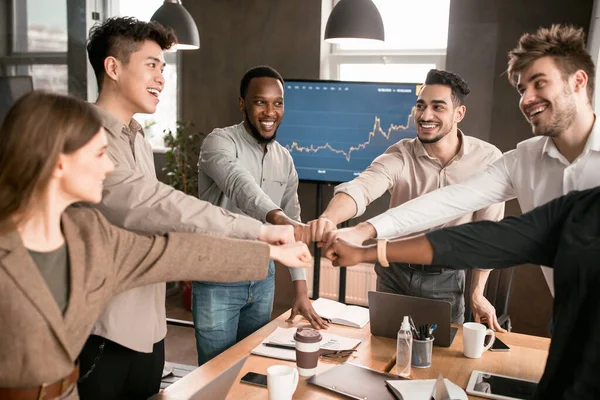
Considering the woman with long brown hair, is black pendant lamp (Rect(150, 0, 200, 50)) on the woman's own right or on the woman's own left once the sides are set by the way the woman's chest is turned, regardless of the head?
on the woman's own left

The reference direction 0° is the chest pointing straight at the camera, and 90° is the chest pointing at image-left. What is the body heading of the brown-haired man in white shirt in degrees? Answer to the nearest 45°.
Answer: approximately 45°

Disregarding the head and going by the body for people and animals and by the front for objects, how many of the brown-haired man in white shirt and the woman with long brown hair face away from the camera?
0

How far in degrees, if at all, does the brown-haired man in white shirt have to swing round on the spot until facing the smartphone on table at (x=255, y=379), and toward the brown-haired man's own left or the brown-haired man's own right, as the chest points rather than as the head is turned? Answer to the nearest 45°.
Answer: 0° — they already face it

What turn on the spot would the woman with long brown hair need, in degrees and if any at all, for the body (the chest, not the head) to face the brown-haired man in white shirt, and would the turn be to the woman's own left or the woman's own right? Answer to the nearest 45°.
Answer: approximately 45° to the woman's own left
